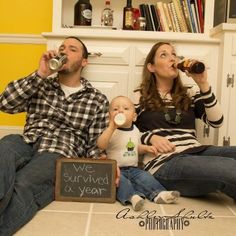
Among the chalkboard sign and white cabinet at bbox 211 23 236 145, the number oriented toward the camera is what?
2

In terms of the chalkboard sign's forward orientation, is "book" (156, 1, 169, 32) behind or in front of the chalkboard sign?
behind

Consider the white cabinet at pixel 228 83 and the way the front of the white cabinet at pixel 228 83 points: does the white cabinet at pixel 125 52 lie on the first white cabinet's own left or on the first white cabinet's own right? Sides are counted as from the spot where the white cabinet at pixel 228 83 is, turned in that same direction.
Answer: on the first white cabinet's own right

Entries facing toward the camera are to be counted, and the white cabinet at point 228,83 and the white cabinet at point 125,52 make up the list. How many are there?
2

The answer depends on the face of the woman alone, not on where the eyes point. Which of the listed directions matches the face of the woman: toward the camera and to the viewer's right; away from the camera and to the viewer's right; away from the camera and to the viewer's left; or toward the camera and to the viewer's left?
toward the camera and to the viewer's right

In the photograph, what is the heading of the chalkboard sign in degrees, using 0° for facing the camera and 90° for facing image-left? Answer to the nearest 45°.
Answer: approximately 0°

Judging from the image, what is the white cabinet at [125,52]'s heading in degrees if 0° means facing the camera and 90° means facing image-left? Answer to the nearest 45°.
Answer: approximately 0°
